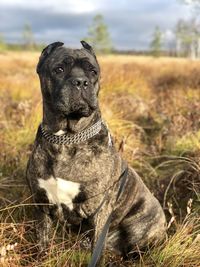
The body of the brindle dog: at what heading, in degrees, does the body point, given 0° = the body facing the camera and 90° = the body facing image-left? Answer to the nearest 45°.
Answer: approximately 45°
